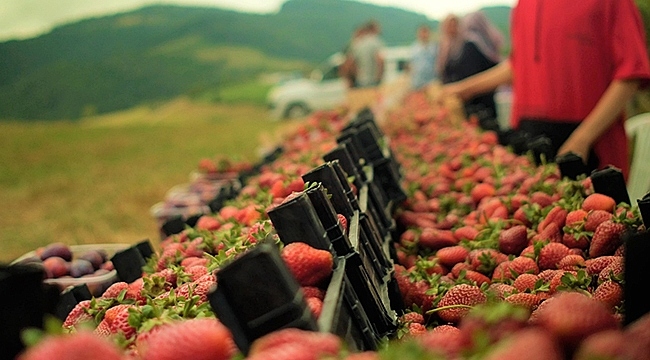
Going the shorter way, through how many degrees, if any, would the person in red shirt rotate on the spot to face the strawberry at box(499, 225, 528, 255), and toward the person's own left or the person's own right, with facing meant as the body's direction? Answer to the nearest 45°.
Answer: approximately 45° to the person's own left

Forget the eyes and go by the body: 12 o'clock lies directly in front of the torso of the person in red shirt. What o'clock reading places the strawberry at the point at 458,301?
The strawberry is roughly at 11 o'clock from the person in red shirt.

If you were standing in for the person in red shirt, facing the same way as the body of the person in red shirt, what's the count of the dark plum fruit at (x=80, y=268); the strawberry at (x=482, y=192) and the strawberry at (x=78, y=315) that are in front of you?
3

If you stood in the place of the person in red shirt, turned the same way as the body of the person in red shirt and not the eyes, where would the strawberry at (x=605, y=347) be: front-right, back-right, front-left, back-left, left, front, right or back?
front-left

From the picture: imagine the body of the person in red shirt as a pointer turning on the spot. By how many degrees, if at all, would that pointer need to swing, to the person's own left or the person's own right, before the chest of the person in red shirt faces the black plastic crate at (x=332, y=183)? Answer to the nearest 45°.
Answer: approximately 45° to the person's own left

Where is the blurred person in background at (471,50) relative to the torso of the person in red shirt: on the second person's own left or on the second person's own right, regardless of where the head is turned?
on the second person's own right

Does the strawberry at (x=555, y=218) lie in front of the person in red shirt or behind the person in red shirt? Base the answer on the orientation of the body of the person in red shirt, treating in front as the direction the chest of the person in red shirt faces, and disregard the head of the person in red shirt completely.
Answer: in front

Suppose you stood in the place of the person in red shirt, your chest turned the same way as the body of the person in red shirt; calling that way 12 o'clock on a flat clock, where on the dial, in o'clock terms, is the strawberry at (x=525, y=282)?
The strawberry is roughly at 11 o'clock from the person in red shirt.

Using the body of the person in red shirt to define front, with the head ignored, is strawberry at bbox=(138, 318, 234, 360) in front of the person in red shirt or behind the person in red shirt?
in front

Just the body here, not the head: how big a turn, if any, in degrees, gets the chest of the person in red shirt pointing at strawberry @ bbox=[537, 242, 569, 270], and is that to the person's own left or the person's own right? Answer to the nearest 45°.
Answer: approximately 45° to the person's own left

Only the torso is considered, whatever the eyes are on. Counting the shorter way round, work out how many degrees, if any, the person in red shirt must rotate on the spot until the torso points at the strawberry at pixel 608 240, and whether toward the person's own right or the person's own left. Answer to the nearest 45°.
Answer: approximately 45° to the person's own left

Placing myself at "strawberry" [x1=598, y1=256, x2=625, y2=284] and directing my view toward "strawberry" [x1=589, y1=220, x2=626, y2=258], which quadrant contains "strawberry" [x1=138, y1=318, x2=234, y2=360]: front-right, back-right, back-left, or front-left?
back-left

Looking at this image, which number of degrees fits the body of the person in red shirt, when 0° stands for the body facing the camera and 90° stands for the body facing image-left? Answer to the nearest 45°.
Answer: approximately 45°

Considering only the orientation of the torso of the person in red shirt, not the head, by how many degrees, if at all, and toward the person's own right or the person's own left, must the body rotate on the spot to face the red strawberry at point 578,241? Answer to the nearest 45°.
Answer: approximately 45° to the person's own left

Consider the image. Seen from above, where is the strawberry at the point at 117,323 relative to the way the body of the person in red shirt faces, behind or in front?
in front
